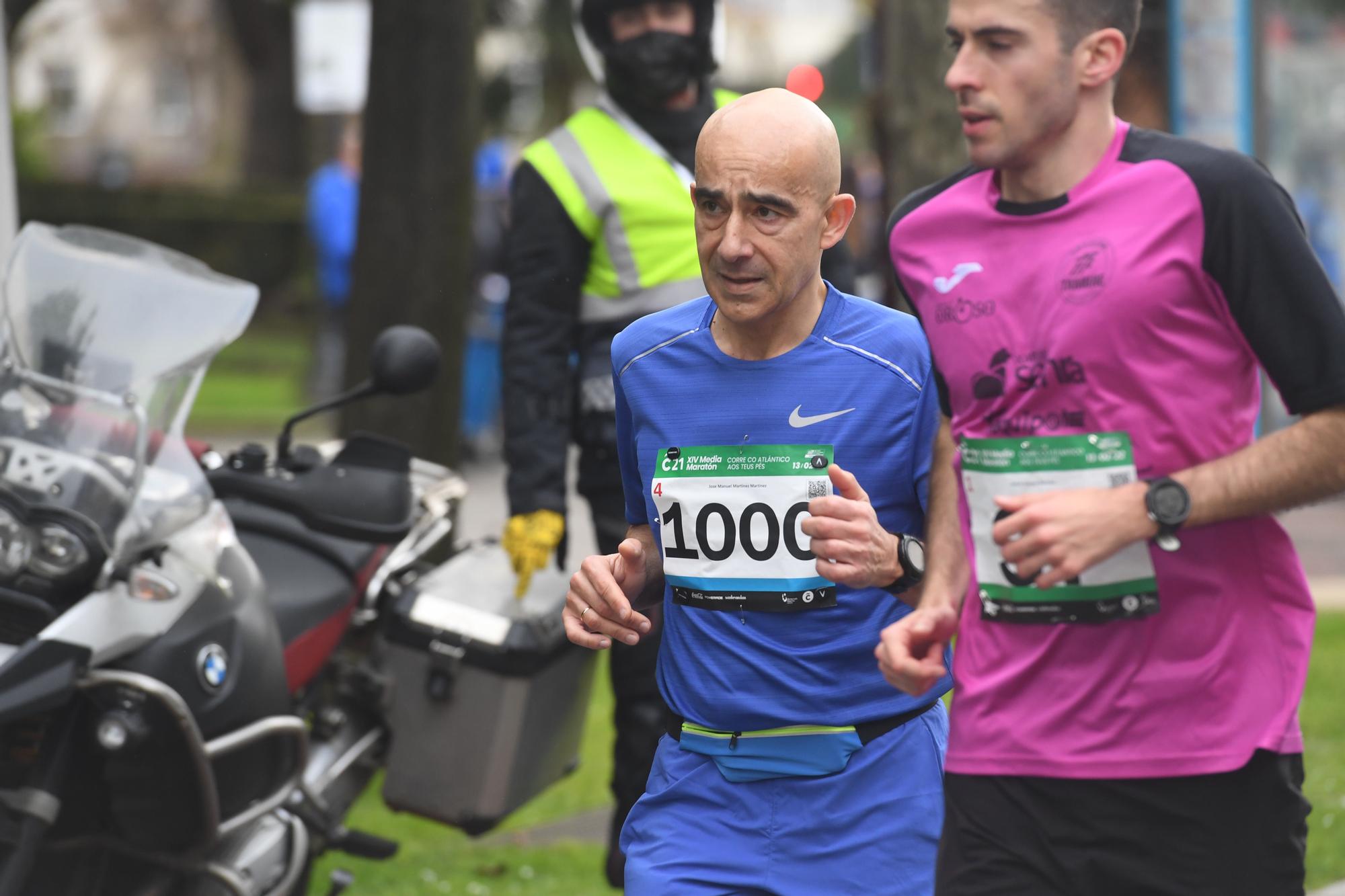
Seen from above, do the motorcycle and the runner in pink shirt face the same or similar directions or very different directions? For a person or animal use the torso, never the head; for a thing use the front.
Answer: same or similar directions

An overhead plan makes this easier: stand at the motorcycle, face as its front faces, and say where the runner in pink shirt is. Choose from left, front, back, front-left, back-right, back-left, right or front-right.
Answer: left

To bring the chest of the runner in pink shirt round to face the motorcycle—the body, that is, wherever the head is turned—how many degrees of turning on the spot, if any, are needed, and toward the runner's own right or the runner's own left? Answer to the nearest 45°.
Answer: approximately 45° to the runner's own right

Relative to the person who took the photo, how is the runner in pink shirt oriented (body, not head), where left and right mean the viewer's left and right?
facing the viewer and to the left of the viewer

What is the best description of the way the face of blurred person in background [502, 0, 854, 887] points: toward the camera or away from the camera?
toward the camera

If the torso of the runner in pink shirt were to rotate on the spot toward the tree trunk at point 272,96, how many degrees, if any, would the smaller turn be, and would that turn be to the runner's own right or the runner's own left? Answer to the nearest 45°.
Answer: approximately 90° to the runner's own right

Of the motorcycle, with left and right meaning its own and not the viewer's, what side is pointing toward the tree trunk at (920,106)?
back

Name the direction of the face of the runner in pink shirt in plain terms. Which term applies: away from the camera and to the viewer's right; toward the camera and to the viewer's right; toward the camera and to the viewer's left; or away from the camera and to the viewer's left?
toward the camera and to the viewer's left

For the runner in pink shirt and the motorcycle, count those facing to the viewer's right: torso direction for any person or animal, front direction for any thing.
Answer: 0

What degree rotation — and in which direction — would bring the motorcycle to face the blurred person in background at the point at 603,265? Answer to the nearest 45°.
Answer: approximately 180°

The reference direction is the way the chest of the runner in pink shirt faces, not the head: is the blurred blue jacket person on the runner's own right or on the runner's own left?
on the runner's own right

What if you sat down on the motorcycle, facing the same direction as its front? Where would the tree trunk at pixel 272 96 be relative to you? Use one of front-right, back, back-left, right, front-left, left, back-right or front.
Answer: back-right

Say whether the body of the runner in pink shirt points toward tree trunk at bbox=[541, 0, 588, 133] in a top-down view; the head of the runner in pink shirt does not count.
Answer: no

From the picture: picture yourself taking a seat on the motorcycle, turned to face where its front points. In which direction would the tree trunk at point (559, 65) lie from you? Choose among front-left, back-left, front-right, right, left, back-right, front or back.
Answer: back-right

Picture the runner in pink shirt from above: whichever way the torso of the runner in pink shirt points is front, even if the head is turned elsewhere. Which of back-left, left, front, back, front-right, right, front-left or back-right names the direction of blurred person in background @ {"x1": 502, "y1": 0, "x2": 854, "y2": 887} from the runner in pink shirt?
right

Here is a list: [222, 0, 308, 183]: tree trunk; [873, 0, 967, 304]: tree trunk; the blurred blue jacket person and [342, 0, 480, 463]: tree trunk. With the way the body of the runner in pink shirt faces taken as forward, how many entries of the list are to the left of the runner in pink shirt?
0

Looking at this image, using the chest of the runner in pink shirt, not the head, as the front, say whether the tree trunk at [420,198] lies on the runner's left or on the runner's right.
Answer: on the runner's right
